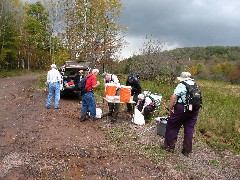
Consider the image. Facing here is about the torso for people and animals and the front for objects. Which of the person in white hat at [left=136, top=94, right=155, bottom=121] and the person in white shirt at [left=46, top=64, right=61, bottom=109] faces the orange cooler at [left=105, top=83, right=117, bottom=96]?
the person in white hat

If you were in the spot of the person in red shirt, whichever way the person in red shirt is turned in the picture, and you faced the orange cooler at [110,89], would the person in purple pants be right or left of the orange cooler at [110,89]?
right

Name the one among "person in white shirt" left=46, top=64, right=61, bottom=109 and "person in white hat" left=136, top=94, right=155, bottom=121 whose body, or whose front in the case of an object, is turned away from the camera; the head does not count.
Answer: the person in white shirt

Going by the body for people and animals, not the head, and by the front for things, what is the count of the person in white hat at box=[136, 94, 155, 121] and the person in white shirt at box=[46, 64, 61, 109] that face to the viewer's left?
1

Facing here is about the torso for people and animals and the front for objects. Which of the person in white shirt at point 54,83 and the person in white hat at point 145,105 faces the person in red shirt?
the person in white hat

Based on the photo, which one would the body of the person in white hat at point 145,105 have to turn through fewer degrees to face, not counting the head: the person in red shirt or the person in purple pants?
the person in red shirt

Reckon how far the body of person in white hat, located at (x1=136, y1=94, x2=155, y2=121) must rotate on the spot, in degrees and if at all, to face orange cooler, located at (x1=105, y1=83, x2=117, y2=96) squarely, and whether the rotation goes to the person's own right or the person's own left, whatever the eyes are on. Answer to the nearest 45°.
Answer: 0° — they already face it

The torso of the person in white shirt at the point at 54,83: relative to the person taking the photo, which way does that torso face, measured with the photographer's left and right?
facing away from the viewer

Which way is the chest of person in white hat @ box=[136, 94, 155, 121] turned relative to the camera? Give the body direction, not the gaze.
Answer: to the viewer's left
